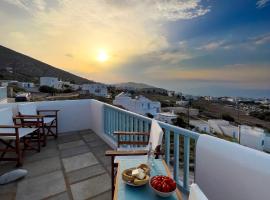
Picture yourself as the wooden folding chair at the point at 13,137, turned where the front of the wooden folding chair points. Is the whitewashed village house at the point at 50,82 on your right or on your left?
on your left

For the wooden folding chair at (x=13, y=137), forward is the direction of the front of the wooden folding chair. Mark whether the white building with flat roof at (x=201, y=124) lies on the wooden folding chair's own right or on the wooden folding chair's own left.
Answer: on the wooden folding chair's own left

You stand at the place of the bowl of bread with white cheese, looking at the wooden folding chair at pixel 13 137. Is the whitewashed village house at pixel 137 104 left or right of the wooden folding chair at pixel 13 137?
right

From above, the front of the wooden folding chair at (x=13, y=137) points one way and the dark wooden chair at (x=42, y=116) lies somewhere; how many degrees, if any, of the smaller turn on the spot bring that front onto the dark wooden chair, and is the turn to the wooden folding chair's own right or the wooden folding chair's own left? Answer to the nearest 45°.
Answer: approximately 90° to the wooden folding chair's own left

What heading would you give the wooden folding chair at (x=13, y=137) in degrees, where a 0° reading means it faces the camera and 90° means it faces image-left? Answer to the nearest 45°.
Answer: approximately 315°

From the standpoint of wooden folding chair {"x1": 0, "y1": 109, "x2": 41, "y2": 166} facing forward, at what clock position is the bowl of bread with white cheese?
The bowl of bread with white cheese is roughly at 1 o'clock from the wooden folding chair.

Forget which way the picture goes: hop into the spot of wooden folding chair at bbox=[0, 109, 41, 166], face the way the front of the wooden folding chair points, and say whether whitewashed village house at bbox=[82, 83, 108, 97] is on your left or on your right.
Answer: on your left

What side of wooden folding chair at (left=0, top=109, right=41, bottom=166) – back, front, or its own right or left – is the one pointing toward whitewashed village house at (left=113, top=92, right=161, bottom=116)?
left

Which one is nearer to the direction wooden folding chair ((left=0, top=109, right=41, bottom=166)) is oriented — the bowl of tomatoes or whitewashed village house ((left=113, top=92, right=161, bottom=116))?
the bowl of tomatoes
